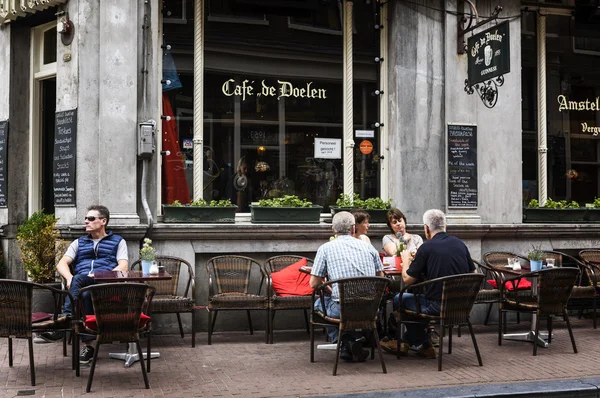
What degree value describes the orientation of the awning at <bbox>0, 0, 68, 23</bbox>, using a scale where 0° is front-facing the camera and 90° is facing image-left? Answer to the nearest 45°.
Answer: approximately 45°

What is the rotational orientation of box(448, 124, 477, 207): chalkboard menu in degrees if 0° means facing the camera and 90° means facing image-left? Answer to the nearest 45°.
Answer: approximately 0°

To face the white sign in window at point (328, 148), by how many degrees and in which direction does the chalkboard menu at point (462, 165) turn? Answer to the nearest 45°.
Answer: approximately 90° to its right

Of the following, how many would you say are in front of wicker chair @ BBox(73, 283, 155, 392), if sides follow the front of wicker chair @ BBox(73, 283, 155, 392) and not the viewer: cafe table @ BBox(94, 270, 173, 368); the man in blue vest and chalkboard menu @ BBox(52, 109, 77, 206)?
3

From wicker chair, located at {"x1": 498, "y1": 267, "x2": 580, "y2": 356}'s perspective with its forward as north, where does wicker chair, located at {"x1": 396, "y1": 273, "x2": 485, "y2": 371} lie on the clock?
wicker chair, located at {"x1": 396, "y1": 273, "x2": 485, "y2": 371} is roughly at 9 o'clock from wicker chair, located at {"x1": 498, "y1": 267, "x2": 580, "y2": 356}.

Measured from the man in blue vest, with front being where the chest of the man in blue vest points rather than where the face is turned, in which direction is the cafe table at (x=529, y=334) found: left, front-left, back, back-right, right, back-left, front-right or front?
back-left

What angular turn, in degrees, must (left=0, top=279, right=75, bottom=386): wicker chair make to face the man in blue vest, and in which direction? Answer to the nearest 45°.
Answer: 0° — it already faces them

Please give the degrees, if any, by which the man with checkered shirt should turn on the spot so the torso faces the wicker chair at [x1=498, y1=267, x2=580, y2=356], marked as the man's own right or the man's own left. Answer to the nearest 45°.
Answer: approximately 90° to the man's own right

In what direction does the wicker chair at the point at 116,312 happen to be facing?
away from the camera

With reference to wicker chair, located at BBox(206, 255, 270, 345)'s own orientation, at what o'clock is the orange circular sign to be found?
The orange circular sign is roughly at 8 o'clock from the wicker chair.

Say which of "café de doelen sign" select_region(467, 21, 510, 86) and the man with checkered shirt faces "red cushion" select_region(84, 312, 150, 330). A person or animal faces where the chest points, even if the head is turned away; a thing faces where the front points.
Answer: the café de doelen sign

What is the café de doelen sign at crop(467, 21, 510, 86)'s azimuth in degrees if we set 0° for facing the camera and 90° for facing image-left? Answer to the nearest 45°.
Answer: approximately 45°

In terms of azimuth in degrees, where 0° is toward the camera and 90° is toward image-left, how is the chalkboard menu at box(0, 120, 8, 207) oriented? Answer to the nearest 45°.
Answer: approximately 45°

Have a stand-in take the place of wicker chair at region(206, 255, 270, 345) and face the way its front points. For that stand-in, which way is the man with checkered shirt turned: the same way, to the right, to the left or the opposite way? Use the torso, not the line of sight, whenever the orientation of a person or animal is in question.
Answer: the opposite way

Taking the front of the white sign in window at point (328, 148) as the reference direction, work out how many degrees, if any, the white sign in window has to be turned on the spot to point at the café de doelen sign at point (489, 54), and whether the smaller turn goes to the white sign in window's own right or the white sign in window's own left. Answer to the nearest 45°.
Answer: approximately 90° to the white sign in window's own left
